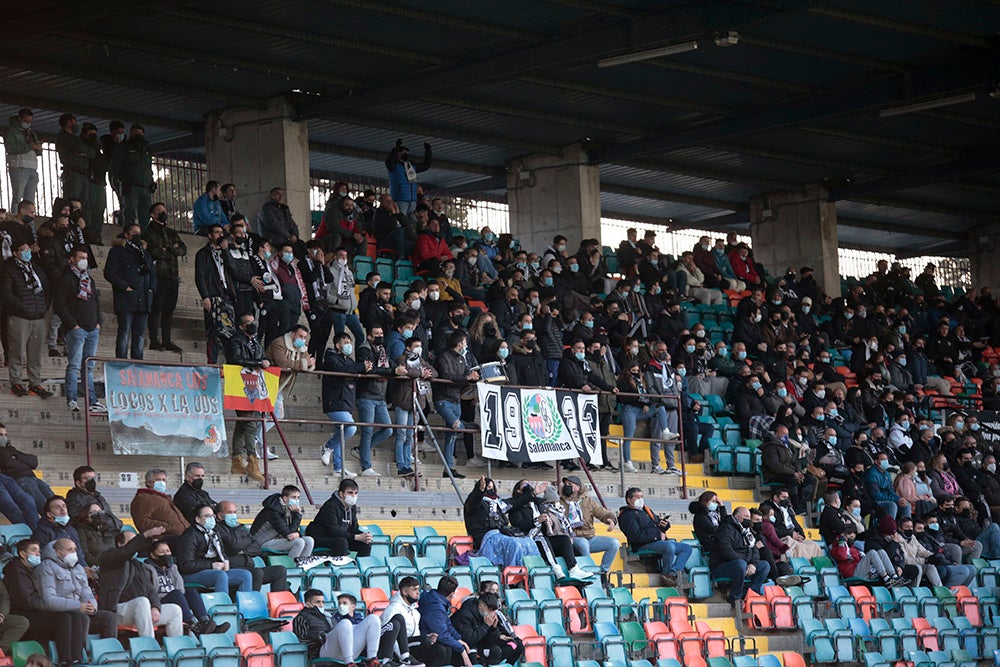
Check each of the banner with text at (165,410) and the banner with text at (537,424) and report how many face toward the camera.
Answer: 2

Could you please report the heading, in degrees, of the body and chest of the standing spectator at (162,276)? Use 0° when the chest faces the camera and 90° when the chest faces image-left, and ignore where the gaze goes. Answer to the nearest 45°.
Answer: approximately 315°

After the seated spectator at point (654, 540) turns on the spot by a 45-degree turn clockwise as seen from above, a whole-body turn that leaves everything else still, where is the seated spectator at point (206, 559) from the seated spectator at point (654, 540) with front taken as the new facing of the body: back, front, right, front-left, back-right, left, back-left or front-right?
front-right

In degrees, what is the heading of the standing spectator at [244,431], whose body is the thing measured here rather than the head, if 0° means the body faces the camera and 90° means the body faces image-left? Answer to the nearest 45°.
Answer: approximately 315°

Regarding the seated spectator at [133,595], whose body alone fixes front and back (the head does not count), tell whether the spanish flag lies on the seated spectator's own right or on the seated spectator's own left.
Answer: on the seated spectator's own left

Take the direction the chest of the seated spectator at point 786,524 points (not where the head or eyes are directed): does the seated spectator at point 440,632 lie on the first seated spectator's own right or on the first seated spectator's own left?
on the first seated spectator's own right

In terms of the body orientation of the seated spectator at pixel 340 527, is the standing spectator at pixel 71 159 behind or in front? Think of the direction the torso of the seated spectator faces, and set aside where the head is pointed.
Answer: behind
